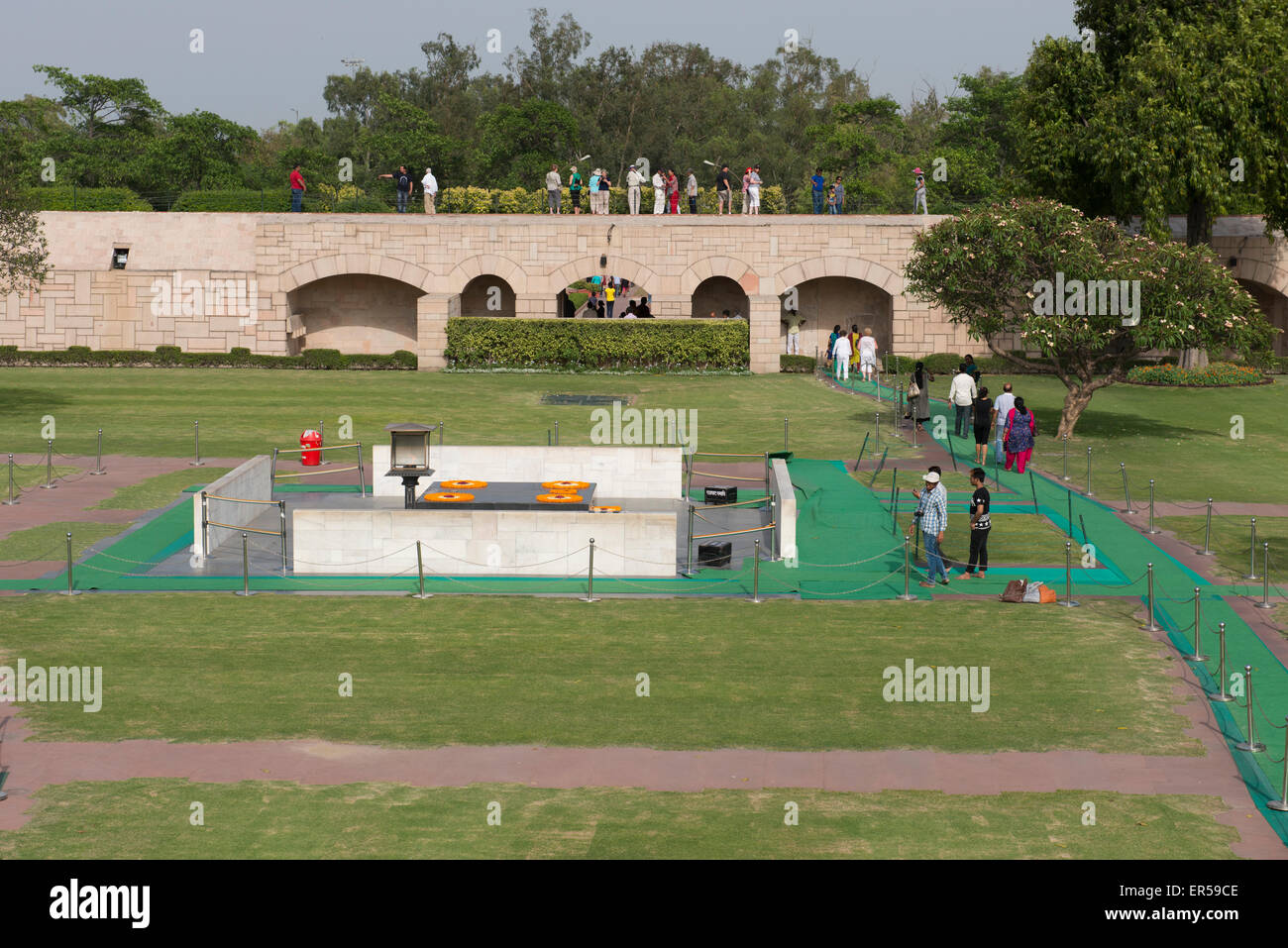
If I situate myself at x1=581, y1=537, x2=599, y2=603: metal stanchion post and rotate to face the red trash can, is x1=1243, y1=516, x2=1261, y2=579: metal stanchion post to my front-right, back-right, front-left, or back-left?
back-right

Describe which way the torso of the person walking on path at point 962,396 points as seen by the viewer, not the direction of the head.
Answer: away from the camera

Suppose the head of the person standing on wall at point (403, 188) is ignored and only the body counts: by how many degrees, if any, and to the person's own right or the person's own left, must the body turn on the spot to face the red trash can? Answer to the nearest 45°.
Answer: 0° — they already face it

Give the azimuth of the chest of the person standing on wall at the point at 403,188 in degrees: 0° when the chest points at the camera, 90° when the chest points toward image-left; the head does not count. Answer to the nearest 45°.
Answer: approximately 0°

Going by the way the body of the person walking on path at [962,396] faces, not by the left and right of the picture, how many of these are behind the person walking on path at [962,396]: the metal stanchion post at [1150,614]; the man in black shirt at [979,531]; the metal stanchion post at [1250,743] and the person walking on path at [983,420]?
4
